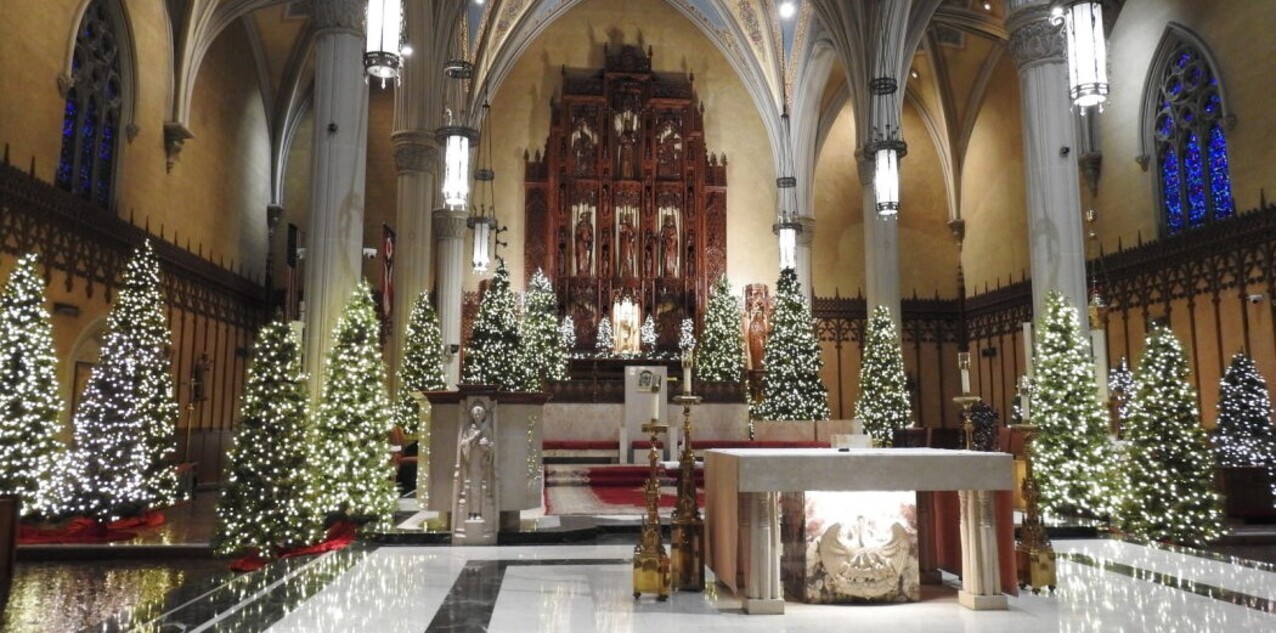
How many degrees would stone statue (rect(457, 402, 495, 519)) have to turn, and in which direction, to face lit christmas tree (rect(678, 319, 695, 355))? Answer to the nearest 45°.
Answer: approximately 180°

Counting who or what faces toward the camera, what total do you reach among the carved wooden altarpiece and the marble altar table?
2

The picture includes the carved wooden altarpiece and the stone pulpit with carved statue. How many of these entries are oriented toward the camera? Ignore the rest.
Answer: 2

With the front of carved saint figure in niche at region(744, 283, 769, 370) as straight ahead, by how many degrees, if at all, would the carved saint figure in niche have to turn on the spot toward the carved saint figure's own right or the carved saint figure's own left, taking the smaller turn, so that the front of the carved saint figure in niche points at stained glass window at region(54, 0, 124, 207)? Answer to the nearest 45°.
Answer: approximately 45° to the carved saint figure's own right

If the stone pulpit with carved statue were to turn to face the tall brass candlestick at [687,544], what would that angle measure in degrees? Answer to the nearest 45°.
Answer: approximately 45° to its left

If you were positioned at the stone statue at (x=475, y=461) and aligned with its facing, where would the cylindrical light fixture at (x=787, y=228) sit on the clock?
The cylindrical light fixture is roughly at 7 o'clock from the stone statue.

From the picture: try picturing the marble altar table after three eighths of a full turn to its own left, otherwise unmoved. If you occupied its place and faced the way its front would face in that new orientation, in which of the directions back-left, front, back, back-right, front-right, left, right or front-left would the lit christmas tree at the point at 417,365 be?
left

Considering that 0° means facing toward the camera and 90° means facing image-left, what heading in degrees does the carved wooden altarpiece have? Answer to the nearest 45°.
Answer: approximately 0°

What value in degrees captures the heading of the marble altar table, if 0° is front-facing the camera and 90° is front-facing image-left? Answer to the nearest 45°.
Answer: approximately 0°
